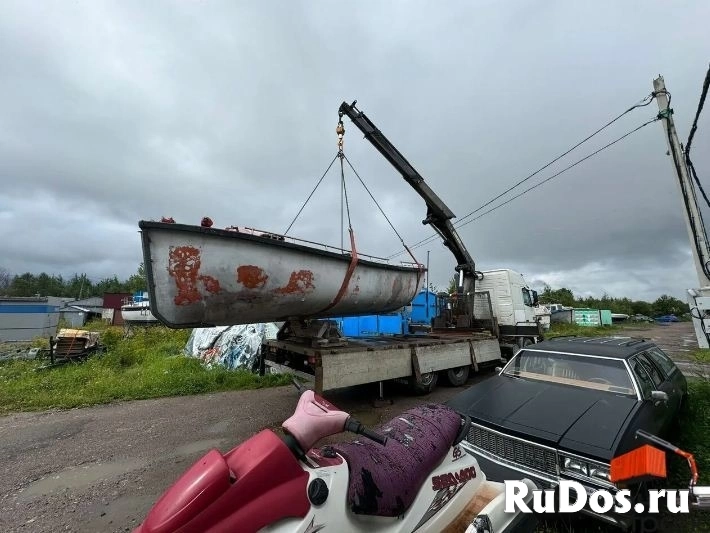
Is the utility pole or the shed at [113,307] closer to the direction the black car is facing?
the shed

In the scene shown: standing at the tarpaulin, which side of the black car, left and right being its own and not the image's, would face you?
right

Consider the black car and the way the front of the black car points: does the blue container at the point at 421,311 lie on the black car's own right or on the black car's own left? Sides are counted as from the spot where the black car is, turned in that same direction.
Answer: on the black car's own right

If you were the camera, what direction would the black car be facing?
facing the viewer and to the left of the viewer

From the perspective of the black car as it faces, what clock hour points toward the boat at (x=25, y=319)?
The boat is roughly at 2 o'clock from the black car.

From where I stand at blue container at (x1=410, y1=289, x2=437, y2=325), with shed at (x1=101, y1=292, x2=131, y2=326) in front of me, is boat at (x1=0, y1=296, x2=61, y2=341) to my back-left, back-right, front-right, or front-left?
front-left

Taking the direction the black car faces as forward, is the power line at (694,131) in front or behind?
behind

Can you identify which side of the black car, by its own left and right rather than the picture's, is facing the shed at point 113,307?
right
